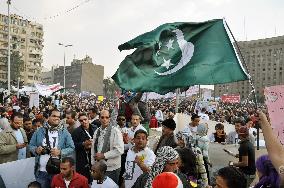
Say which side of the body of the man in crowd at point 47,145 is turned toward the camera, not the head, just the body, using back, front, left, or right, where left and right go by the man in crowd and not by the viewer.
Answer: front

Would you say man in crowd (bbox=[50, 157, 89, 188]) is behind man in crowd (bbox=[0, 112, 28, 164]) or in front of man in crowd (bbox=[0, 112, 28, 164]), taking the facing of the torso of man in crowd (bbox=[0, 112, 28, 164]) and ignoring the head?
in front

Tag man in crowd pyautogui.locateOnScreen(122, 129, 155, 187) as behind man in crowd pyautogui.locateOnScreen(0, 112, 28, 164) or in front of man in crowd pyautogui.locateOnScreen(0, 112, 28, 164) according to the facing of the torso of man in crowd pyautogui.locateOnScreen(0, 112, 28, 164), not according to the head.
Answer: in front

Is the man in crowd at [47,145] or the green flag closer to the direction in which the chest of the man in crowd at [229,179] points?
the man in crowd

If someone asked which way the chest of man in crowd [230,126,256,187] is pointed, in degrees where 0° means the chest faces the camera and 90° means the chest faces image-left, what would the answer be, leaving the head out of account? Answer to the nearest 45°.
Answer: approximately 90°

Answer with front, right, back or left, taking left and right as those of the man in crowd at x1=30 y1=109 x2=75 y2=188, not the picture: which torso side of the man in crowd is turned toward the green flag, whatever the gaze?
left

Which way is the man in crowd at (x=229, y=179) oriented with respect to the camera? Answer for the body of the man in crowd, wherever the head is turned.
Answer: to the viewer's left

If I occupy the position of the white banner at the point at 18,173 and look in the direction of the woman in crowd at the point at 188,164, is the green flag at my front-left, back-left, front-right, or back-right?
front-left
